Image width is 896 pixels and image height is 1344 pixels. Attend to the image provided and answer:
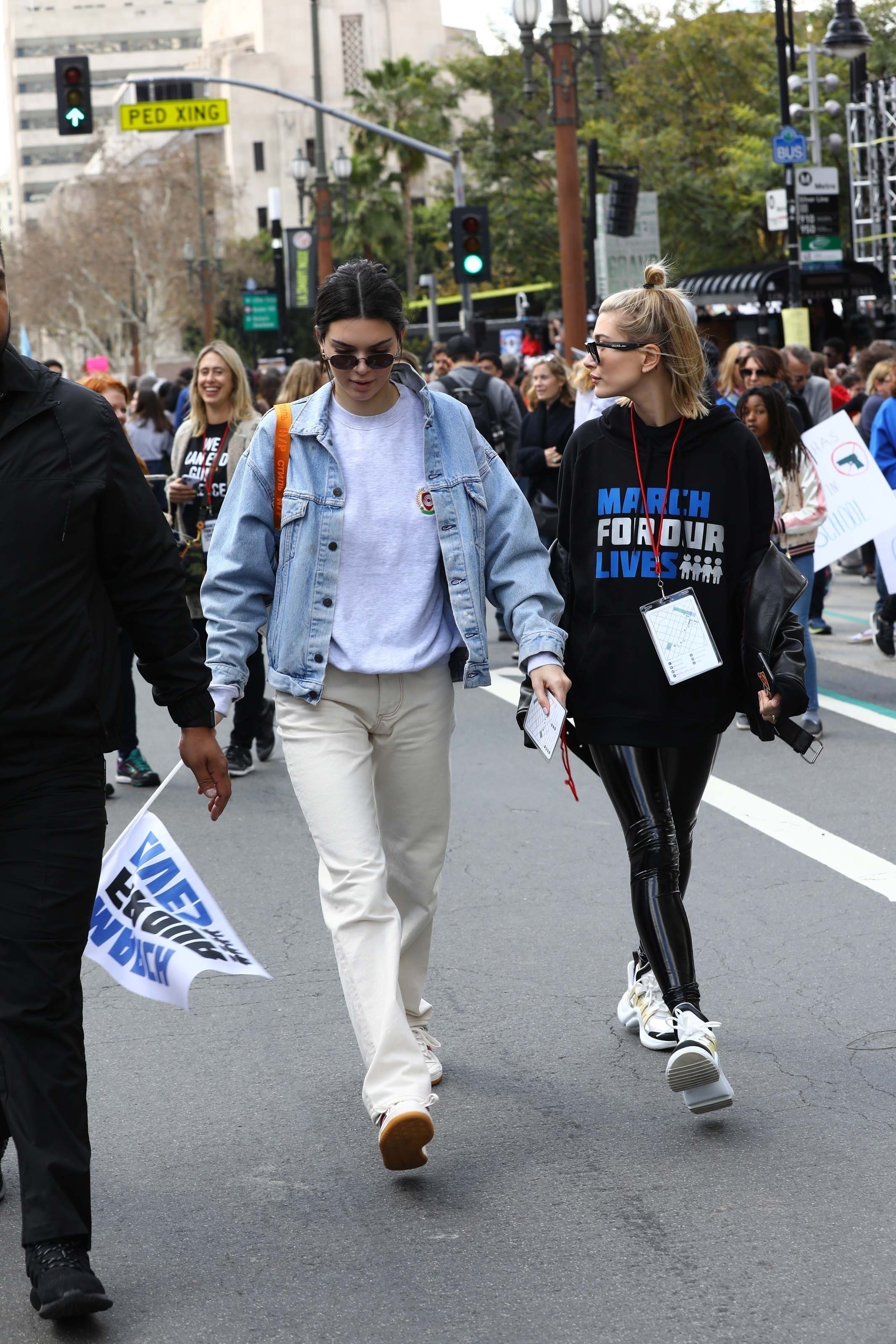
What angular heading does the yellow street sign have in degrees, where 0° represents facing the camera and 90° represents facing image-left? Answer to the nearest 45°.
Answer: approximately 0°

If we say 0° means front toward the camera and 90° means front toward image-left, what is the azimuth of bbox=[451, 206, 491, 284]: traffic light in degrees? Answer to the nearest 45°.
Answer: approximately 0°

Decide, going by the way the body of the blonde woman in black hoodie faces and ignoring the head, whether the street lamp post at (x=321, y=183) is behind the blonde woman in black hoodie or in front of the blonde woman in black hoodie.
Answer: behind

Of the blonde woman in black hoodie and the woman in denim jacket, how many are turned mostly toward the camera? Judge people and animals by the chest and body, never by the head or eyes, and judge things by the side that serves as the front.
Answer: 2

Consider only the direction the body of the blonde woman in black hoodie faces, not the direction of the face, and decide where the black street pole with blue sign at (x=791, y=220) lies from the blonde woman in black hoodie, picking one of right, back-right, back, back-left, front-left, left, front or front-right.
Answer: back

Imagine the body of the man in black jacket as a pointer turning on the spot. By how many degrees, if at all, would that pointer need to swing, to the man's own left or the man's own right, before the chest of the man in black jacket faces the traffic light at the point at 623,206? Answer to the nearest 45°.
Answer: approximately 180°

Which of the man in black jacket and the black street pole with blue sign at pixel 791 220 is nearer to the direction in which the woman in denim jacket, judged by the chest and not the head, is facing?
the man in black jacket

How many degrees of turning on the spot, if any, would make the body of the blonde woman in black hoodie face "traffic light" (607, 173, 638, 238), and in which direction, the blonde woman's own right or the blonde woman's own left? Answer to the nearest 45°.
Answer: approximately 180°
